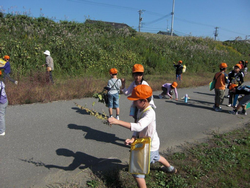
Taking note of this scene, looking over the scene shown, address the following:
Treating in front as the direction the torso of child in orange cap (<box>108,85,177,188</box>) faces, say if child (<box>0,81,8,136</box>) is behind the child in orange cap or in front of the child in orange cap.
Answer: in front

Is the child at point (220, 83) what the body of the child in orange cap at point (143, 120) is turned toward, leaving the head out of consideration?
no

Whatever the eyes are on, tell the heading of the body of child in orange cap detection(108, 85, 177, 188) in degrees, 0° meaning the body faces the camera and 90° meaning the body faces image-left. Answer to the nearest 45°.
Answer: approximately 90°

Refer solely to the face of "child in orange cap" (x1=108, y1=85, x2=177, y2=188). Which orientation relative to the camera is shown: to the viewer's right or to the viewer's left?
to the viewer's left
